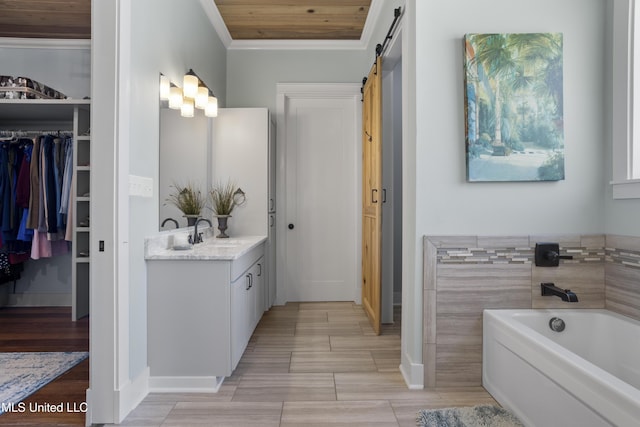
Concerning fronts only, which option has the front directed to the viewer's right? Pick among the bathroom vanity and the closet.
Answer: the bathroom vanity

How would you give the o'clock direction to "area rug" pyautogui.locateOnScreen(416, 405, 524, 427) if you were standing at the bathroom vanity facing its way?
The area rug is roughly at 1 o'clock from the bathroom vanity.

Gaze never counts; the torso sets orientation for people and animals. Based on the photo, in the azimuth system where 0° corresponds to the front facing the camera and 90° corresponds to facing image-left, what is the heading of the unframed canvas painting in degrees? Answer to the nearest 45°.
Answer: approximately 0°

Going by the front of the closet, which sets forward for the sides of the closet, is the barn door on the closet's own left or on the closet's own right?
on the closet's own left

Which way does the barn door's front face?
to the viewer's left

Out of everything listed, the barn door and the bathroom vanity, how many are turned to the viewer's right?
1

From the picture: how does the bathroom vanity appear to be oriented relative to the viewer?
to the viewer's right

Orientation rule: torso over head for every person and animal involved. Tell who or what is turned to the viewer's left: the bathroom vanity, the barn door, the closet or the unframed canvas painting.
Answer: the barn door

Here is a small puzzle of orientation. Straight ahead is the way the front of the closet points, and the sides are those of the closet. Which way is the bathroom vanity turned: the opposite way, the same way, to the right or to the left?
to the left

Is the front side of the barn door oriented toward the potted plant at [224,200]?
yes

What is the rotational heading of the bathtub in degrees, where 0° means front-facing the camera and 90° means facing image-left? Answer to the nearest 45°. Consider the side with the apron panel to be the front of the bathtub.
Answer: approximately 45°
